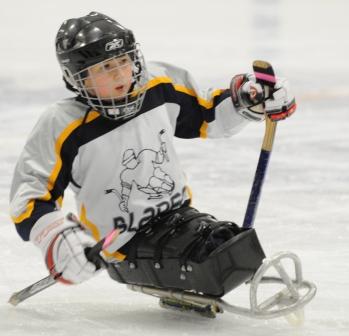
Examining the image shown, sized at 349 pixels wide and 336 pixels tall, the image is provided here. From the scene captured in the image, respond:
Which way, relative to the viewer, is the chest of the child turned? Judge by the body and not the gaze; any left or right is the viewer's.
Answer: facing the viewer and to the right of the viewer
